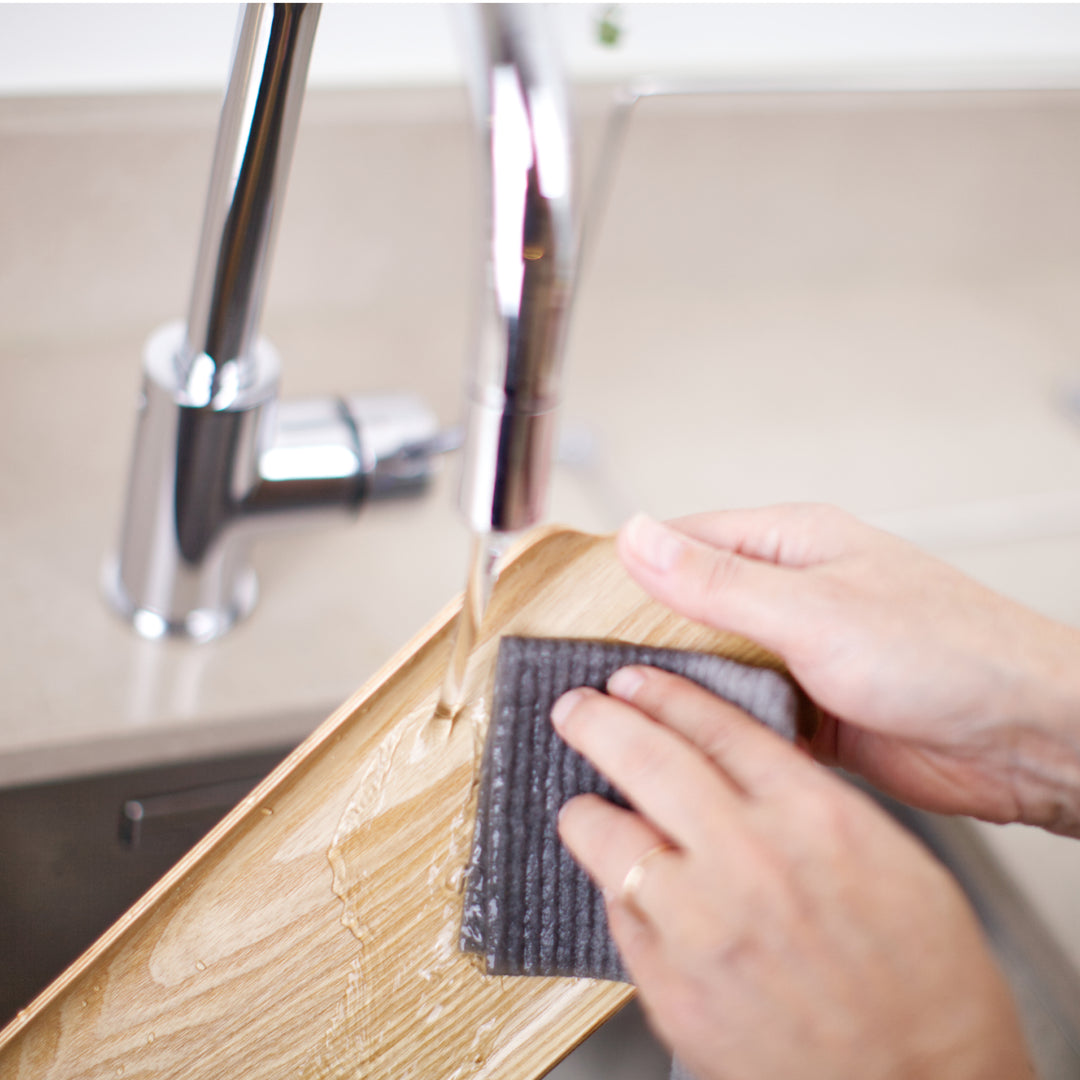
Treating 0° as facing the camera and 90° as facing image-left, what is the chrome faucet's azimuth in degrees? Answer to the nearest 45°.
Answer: approximately 315°
